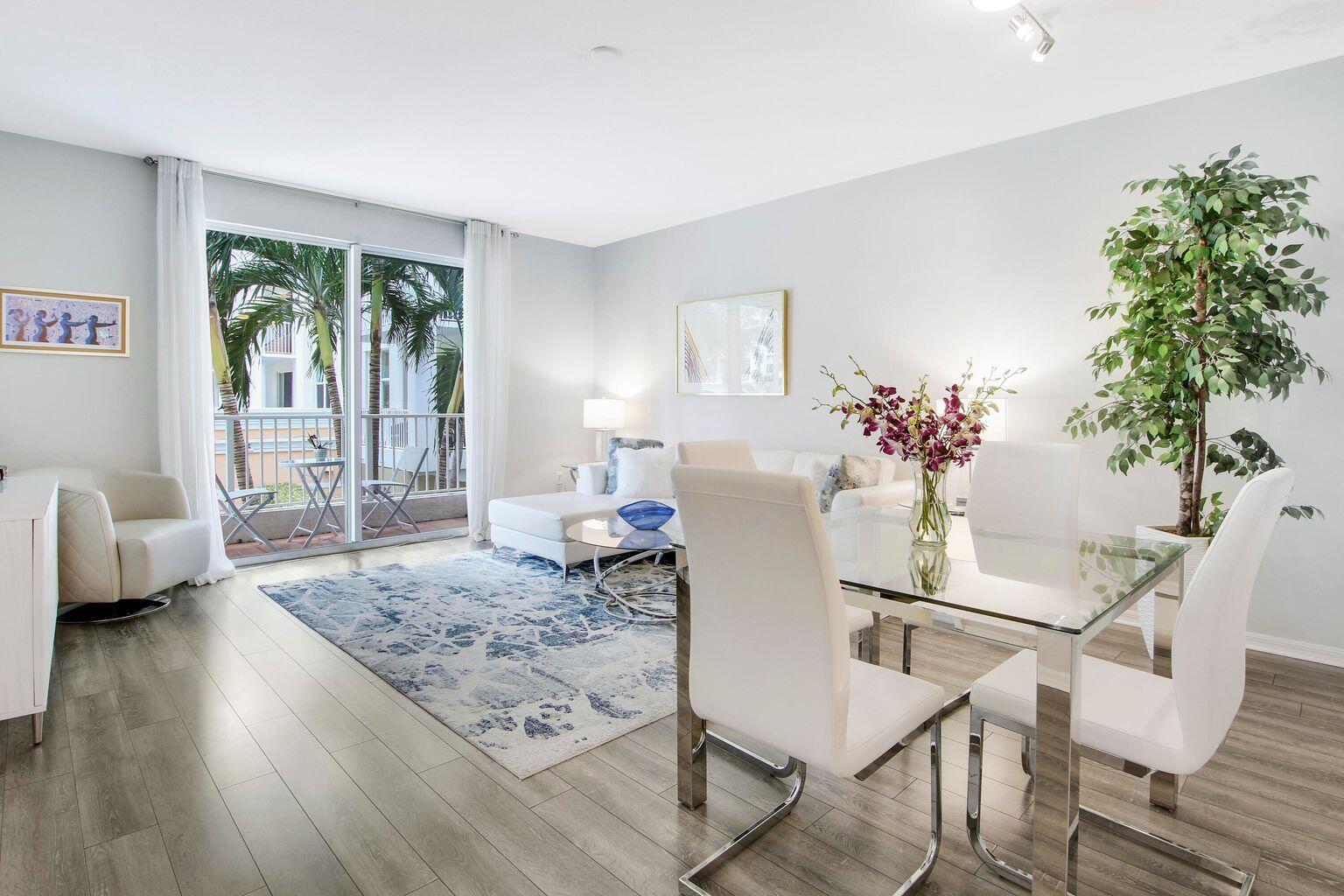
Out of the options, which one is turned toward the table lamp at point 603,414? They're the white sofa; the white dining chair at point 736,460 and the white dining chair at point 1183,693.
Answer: the white dining chair at point 1183,693

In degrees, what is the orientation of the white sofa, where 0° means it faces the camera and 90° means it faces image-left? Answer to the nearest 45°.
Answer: approximately 45°

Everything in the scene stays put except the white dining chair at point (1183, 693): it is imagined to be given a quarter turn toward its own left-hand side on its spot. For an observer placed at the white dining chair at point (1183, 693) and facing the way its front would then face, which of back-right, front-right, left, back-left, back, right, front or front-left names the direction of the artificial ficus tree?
back-right

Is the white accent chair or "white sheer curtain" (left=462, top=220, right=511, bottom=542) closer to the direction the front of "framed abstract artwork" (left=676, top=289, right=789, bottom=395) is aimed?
the white accent chair

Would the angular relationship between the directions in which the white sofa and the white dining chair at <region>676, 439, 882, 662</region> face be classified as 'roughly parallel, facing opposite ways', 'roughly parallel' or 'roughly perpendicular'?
roughly perpendicular

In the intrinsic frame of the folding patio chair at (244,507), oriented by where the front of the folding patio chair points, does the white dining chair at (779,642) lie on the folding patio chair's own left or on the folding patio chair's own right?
on the folding patio chair's own right

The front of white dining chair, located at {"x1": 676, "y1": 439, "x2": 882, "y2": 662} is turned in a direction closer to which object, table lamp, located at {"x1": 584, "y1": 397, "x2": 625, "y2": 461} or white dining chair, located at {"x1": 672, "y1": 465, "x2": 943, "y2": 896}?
the white dining chair

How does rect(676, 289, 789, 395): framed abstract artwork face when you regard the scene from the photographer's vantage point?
facing the viewer and to the left of the viewer

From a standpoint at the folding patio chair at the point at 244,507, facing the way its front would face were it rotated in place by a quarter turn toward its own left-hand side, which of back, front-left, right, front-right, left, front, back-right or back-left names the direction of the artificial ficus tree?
back-right

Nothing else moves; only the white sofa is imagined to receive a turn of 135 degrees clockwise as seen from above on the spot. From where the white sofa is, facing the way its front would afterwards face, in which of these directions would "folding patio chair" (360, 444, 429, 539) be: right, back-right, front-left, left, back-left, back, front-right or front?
front-left

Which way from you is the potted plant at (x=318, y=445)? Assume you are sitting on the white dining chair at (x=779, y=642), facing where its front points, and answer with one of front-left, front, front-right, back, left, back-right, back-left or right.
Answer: left

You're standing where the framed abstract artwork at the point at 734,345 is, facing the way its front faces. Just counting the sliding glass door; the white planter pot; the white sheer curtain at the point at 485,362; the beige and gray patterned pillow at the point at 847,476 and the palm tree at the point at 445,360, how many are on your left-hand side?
2

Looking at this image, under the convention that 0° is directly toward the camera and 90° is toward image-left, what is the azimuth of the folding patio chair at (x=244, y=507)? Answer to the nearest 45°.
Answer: approximately 270°

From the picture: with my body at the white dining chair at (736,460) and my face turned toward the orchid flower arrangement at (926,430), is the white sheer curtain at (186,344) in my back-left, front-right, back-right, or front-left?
back-right

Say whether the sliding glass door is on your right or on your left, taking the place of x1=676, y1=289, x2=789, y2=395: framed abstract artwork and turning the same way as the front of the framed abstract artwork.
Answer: on your right

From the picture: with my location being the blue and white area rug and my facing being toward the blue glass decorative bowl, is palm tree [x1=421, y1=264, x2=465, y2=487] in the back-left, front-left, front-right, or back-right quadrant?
front-left

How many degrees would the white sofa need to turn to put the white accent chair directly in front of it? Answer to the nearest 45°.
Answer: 0° — it already faces it

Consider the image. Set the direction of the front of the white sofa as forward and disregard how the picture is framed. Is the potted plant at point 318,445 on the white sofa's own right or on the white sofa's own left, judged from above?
on the white sofa's own right

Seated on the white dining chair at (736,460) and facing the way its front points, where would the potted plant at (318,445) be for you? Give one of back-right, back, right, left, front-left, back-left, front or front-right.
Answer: back
